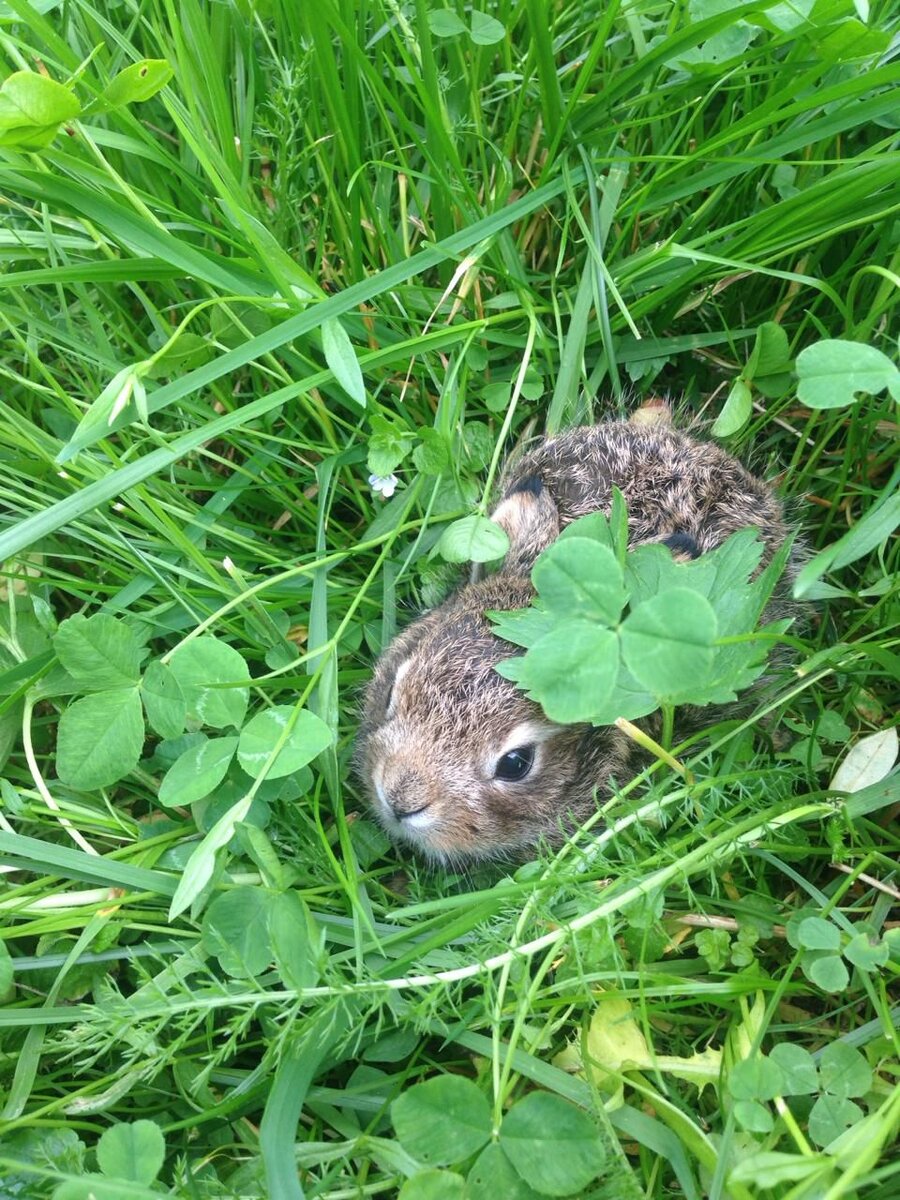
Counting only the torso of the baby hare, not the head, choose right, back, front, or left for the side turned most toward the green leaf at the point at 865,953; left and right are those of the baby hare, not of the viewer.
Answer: left

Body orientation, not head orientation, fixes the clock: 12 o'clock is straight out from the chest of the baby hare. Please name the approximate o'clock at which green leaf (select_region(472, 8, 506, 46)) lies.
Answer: The green leaf is roughly at 5 o'clock from the baby hare.

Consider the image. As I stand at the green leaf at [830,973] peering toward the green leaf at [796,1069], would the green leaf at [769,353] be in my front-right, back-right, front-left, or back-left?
back-right

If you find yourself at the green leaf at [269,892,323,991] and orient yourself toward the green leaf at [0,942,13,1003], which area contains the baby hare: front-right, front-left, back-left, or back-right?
back-right

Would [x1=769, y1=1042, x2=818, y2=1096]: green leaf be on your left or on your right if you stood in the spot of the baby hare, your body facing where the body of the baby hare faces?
on your left

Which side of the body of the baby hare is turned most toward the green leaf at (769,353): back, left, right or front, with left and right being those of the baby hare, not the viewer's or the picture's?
back

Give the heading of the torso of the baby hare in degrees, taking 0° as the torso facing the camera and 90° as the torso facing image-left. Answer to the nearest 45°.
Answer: approximately 45°

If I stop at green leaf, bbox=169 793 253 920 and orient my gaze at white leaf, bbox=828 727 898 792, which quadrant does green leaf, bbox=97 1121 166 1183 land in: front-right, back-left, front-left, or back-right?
back-right

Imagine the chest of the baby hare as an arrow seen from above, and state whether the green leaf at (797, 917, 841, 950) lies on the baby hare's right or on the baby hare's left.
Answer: on the baby hare's left

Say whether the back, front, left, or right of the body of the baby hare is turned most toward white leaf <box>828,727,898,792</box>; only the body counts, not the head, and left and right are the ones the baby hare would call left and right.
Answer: left
